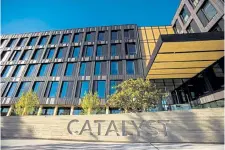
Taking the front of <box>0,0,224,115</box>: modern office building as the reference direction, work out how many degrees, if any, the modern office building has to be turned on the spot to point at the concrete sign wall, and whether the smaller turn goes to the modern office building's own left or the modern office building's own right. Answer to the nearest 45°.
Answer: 0° — it already faces it

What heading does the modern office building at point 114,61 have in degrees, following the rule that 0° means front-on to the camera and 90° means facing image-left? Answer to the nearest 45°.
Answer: approximately 0°
